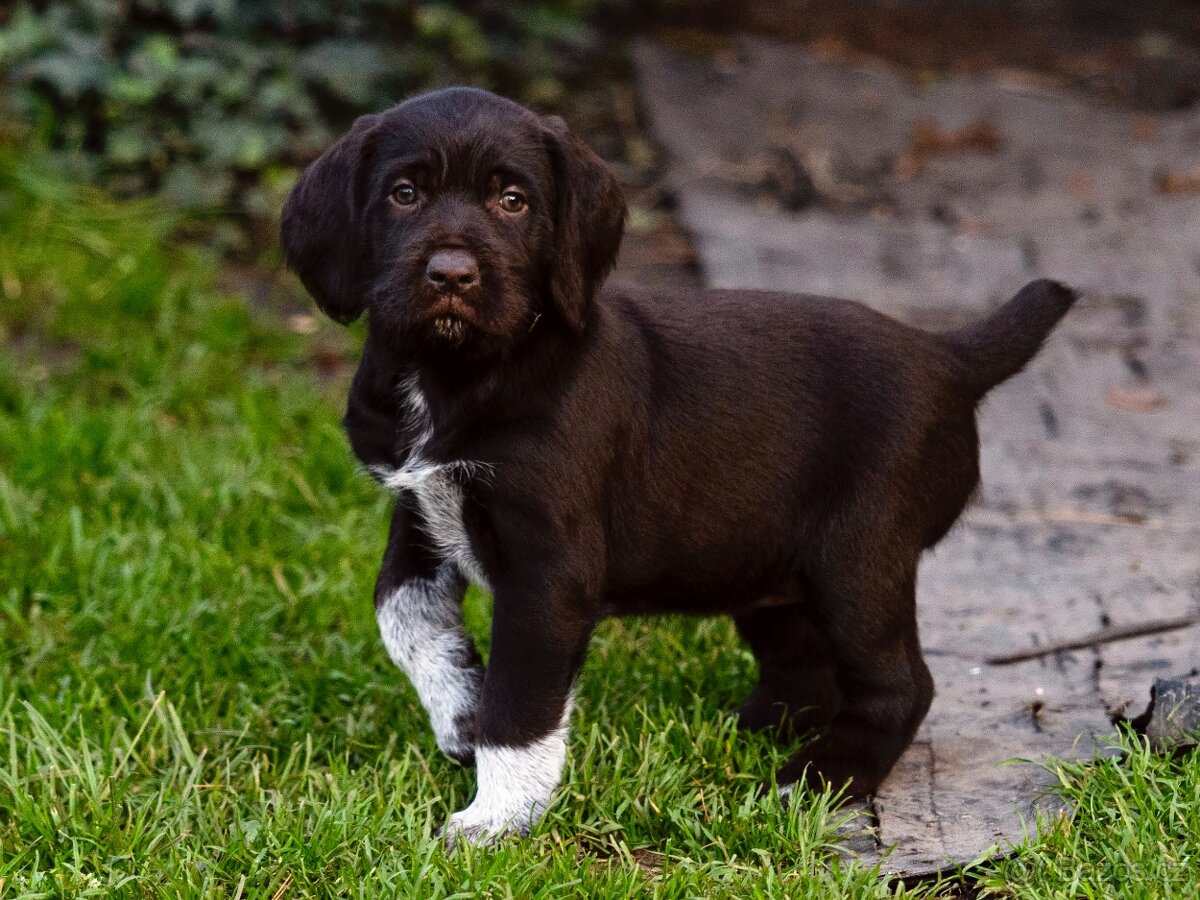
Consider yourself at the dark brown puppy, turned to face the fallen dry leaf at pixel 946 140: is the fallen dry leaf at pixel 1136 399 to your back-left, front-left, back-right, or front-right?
front-right

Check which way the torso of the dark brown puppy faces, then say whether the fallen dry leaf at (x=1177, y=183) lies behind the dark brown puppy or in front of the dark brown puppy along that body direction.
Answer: behind

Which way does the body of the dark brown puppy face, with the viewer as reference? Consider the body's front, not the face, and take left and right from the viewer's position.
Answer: facing the viewer and to the left of the viewer

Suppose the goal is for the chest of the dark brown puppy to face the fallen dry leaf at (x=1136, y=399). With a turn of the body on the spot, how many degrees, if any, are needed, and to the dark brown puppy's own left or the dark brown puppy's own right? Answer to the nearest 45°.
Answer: approximately 180°

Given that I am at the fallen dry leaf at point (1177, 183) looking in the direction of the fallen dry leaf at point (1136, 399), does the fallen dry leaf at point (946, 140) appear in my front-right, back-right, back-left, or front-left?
back-right

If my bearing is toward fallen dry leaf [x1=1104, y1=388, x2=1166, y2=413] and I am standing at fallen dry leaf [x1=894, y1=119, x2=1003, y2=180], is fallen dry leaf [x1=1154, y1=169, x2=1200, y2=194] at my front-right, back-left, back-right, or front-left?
front-left

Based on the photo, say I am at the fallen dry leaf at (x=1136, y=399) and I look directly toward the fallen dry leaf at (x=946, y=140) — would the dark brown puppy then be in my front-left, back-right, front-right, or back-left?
back-left

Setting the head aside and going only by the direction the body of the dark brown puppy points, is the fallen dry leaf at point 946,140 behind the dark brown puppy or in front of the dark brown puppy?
behind
